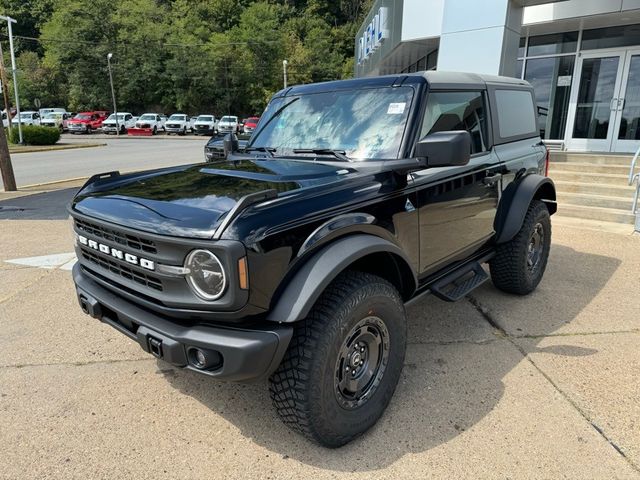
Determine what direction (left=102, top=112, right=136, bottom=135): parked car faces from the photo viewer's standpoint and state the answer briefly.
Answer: facing the viewer and to the left of the viewer

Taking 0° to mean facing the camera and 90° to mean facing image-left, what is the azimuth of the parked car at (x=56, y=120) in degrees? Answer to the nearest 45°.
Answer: approximately 45°

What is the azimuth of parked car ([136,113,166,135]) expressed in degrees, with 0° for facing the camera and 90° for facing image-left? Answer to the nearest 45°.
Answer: approximately 45°

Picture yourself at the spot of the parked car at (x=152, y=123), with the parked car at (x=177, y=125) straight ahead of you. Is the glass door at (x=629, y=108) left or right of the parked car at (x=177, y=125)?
right

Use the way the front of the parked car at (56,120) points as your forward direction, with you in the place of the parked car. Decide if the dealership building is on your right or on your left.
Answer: on your left

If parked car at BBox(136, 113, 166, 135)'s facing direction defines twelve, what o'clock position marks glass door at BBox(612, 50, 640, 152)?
The glass door is roughly at 10 o'clock from the parked car.

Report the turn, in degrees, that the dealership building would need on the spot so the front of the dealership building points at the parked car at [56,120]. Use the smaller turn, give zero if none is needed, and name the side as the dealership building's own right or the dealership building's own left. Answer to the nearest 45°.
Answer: approximately 90° to the dealership building's own right

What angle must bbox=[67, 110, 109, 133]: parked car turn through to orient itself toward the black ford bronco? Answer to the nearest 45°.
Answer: approximately 45° to its left

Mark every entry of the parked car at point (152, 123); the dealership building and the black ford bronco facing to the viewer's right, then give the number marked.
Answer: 0

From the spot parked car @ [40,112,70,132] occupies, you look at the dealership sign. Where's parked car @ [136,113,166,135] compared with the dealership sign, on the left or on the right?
left

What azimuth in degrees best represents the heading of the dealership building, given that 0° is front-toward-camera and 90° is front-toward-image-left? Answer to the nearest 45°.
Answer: approximately 45°

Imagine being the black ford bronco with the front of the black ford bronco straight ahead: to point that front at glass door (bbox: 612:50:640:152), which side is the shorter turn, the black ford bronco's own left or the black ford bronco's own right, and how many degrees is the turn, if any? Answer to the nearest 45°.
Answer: approximately 180°

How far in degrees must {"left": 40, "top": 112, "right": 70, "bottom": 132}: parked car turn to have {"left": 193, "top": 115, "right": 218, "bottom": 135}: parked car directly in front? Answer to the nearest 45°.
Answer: approximately 90° to its left

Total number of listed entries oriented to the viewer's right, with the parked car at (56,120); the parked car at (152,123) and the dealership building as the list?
0
